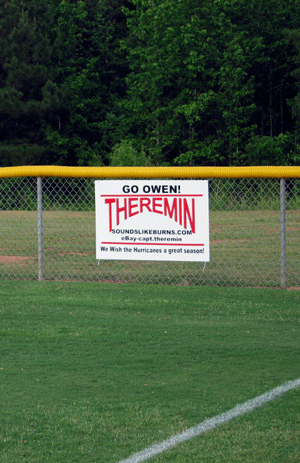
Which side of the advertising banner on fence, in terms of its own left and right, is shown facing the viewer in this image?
front
